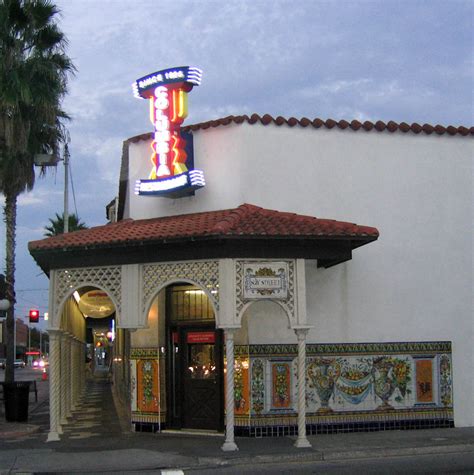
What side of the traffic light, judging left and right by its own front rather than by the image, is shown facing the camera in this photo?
front

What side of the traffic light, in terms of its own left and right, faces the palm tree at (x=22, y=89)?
front

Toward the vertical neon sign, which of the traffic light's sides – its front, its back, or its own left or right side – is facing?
front

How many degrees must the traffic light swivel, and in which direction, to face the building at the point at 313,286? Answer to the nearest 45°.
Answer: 0° — it already faces it
